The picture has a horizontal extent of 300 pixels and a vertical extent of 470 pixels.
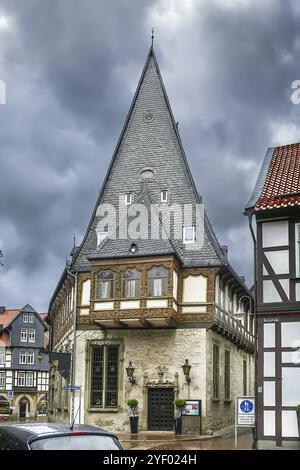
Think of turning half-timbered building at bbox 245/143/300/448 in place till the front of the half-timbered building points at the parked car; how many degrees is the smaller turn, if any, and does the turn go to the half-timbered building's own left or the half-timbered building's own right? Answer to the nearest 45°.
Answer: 0° — it already faces it

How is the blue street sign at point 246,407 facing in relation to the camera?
toward the camera

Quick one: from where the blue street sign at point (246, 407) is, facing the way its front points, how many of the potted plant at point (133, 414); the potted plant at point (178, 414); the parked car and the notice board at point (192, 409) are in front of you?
1

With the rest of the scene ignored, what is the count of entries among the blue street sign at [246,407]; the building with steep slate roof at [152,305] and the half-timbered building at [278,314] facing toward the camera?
3

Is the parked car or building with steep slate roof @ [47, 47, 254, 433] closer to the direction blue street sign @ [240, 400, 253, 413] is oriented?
the parked car

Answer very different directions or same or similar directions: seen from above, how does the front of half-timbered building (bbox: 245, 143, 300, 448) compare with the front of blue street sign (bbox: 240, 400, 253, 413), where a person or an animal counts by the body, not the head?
same or similar directions

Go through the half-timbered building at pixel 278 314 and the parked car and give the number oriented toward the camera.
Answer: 1

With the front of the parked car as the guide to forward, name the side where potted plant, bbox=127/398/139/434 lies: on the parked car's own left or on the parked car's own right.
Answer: on the parked car's own right

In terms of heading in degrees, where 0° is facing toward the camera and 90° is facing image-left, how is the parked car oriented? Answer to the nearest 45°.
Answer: approximately 135°

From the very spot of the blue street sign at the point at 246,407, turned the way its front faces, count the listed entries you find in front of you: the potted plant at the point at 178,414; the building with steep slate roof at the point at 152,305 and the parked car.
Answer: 1

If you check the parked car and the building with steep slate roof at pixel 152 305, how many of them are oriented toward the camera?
1

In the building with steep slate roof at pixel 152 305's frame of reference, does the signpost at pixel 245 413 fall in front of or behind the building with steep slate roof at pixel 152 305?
in front

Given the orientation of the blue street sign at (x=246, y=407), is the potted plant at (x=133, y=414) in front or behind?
behind

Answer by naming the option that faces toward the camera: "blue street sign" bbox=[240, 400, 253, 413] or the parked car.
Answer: the blue street sign

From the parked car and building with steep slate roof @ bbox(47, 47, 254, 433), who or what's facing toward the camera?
the building with steep slate roof

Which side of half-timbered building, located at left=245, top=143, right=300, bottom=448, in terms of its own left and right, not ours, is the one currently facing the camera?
front
